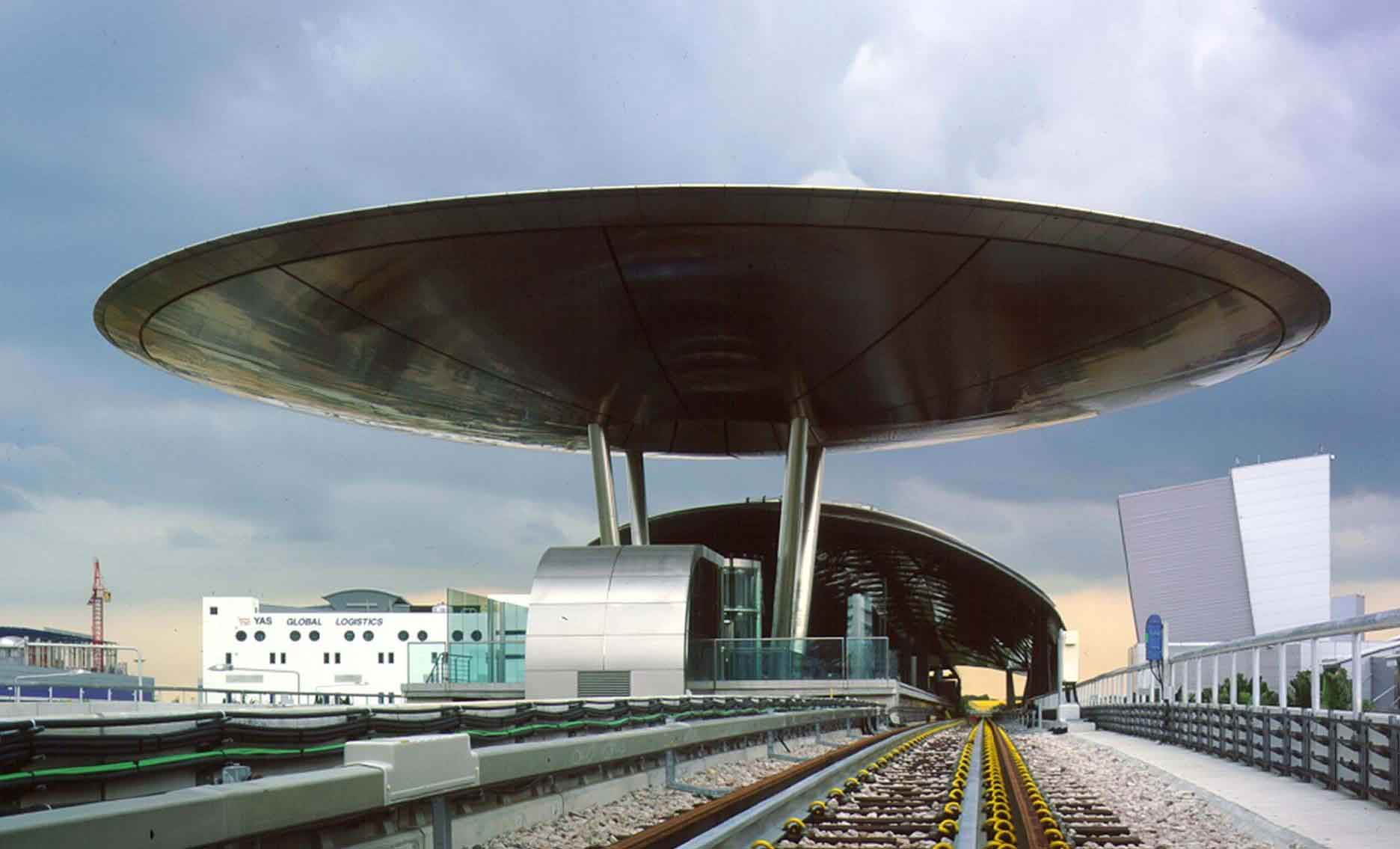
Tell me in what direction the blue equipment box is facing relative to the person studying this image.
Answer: facing the viewer

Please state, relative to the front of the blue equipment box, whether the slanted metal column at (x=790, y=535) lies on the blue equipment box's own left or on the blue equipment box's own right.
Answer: on the blue equipment box's own right

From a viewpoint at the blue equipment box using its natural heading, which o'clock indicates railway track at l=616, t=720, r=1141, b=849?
The railway track is roughly at 12 o'clock from the blue equipment box.

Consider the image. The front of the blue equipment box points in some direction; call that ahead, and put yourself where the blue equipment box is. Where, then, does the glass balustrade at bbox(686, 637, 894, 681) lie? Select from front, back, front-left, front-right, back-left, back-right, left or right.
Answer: front-right

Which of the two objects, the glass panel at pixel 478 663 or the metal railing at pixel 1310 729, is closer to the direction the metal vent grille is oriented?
the metal railing

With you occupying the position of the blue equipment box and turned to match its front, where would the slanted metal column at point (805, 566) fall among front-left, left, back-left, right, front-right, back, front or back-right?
right

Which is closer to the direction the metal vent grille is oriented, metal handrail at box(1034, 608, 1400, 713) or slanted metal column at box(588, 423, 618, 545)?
the metal handrail

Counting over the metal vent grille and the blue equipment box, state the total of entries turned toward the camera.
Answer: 2

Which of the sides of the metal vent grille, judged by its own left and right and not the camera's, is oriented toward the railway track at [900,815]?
front

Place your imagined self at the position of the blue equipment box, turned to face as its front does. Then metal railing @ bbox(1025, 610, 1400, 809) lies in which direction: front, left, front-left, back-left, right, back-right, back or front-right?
front

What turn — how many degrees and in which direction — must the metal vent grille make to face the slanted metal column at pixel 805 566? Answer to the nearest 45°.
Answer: approximately 135° to its left
